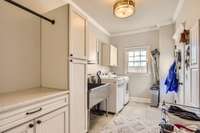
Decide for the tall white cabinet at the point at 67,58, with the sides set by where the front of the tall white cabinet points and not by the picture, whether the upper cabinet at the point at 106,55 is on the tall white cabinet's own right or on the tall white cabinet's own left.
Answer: on the tall white cabinet's own left

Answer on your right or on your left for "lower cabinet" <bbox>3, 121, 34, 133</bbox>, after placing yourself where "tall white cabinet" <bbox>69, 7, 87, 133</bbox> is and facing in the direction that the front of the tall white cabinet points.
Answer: on your right

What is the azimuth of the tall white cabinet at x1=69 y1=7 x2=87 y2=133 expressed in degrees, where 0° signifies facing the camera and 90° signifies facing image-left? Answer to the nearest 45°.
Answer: approximately 315°

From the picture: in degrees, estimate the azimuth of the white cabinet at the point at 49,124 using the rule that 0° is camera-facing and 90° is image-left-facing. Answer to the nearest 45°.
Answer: approximately 315°

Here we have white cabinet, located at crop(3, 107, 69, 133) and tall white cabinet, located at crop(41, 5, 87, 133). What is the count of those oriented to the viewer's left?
0

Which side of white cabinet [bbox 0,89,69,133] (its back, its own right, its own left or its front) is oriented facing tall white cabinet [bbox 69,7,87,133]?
left

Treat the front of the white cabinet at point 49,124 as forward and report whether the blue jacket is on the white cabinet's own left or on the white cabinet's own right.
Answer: on the white cabinet's own left

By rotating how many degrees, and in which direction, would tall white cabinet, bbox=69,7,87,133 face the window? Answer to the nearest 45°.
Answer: approximately 90° to its left

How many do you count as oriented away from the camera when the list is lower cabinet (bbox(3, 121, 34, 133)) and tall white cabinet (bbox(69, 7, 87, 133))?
0
